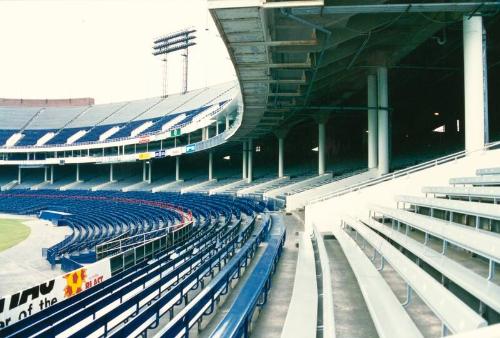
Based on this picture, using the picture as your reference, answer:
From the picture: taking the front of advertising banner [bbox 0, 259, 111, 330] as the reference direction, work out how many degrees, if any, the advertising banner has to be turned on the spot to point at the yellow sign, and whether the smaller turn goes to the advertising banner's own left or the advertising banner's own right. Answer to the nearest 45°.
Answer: approximately 135° to the advertising banner's own left

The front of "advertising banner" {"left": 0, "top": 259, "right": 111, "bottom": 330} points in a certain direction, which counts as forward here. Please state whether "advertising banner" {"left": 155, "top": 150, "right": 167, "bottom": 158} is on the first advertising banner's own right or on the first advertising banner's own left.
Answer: on the first advertising banner's own left

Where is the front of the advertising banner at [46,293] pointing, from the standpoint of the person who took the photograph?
facing the viewer and to the right of the viewer

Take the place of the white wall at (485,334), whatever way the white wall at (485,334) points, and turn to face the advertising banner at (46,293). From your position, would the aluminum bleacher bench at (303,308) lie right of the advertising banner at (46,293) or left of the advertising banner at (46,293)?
right

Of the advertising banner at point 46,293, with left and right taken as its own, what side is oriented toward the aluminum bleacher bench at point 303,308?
front
